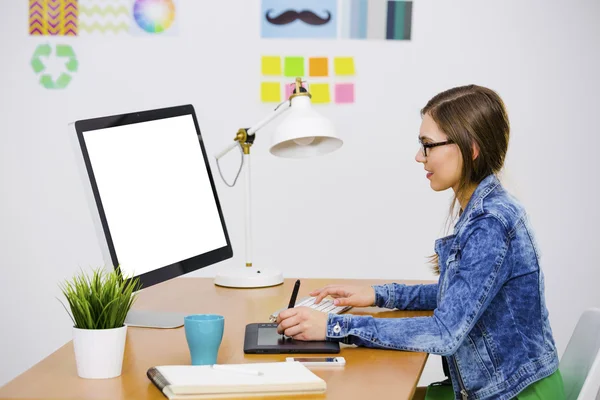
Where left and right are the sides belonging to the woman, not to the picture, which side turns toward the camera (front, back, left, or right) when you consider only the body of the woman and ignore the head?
left

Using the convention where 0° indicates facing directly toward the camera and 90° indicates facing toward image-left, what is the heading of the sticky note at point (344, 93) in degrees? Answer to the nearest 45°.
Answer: approximately 0°

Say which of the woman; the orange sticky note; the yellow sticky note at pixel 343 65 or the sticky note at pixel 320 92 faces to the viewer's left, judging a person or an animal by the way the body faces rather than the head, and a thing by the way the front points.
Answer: the woman

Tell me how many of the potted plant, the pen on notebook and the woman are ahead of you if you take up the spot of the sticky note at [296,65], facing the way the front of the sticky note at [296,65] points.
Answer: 3

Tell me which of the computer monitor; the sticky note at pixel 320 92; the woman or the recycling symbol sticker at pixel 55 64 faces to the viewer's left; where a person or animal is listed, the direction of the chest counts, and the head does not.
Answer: the woman

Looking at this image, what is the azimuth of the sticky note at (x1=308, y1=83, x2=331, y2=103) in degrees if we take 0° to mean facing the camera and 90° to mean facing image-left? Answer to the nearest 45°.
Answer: approximately 0°
